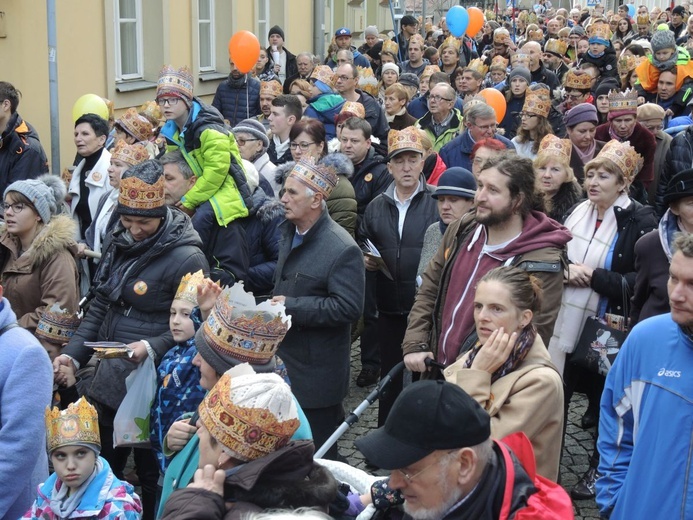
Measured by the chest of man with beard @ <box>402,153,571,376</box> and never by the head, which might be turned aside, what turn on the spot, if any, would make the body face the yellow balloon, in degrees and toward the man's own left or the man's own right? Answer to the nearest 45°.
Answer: approximately 90° to the man's own right

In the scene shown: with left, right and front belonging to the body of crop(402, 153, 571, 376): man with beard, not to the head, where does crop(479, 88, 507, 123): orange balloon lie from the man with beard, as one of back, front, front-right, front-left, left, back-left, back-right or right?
back-right

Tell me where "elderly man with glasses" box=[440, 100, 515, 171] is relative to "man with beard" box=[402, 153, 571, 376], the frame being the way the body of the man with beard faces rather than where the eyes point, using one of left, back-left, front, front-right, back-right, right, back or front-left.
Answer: back-right

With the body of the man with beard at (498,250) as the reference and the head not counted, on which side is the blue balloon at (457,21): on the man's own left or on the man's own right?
on the man's own right

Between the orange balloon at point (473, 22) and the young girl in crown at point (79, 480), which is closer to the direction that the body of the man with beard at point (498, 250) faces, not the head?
the young girl in crown

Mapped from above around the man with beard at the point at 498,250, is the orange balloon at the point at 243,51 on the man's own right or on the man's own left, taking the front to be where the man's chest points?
on the man's own right

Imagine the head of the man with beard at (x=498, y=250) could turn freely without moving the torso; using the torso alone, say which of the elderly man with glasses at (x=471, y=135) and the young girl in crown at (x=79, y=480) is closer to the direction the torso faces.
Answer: the young girl in crown

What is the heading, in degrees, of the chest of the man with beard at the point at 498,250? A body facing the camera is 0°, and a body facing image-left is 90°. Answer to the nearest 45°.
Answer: approximately 45°

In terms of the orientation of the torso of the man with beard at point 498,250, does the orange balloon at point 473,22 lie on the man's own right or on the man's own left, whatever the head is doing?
on the man's own right
